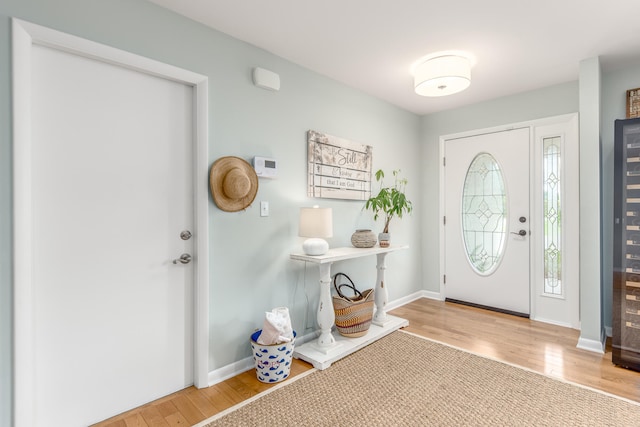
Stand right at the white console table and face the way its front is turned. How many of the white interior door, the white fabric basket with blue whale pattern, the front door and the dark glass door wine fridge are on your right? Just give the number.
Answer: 2

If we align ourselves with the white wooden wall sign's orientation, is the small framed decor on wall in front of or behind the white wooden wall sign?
in front

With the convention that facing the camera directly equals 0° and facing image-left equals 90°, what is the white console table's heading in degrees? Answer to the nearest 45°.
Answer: approximately 315°

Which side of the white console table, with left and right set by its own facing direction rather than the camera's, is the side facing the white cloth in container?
right

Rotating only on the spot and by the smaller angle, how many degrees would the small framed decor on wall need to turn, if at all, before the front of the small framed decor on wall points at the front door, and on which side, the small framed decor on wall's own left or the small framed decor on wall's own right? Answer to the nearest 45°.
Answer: approximately 90° to the small framed decor on wall's own right

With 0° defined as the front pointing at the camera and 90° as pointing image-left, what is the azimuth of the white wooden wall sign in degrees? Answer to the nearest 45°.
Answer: approximately 315°

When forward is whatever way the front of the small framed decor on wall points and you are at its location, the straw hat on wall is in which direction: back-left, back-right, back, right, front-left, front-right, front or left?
front-right

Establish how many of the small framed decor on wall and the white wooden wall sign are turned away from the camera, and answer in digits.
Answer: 0

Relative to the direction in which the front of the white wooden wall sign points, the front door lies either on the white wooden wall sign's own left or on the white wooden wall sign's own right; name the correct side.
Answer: on the white wooden wall sign's own left

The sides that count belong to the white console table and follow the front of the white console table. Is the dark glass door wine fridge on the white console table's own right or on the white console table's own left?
on the white console table's own left

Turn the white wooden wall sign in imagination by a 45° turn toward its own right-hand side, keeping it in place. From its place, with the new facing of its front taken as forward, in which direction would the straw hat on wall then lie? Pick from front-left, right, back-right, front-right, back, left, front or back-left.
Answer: front-right

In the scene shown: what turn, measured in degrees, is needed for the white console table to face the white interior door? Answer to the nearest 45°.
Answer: approximately 90° to its right
